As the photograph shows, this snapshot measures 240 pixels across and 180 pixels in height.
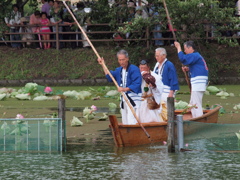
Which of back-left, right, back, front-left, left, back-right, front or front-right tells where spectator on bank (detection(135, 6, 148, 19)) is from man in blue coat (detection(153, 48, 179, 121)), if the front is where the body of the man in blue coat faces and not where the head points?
back-right

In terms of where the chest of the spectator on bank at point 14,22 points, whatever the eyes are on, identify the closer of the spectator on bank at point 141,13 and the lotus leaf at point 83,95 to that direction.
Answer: the lotus leaf

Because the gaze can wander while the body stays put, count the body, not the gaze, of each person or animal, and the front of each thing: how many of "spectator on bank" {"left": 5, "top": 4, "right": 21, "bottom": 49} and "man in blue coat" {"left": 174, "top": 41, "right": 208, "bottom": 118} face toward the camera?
1

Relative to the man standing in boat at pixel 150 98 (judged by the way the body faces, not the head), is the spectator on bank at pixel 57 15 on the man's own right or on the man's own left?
on the man's own right

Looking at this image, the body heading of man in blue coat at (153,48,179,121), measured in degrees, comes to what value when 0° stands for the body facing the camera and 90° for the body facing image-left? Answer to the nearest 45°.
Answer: approximately 45°

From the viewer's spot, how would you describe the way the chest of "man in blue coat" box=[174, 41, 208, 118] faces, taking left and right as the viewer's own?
facing to the left of the viewer

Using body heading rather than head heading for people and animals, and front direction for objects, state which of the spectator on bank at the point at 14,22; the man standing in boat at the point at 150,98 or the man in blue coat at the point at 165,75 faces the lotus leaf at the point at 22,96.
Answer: the spectator on bank

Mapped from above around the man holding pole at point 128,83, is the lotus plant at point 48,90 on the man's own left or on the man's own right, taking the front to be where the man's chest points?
on the man's own right

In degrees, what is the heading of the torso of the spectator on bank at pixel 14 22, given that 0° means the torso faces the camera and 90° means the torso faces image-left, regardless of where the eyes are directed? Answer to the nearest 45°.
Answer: approximately 0°

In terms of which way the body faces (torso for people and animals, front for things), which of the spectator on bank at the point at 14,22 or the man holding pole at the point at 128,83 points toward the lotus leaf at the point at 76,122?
the spectator on bank
